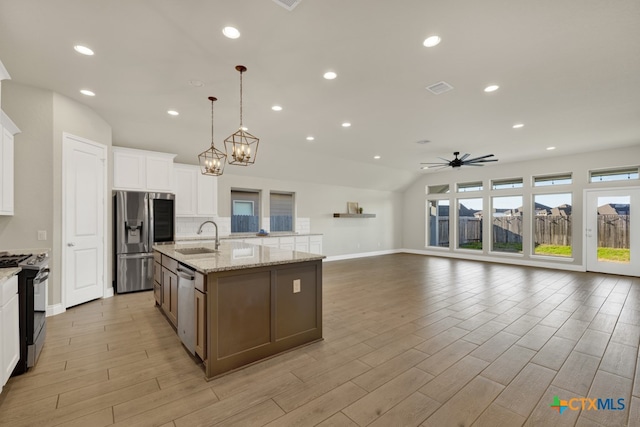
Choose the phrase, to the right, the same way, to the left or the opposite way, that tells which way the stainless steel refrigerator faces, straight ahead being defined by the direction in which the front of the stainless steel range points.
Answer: to the right

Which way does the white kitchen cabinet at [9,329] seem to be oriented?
to the viewer's right

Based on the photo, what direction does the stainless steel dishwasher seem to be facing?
to the viewer's left

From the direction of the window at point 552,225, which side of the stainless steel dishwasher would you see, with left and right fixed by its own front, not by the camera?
back

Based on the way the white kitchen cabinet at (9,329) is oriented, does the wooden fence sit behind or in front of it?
in front

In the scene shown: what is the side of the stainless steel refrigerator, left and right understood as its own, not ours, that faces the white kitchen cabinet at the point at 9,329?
front

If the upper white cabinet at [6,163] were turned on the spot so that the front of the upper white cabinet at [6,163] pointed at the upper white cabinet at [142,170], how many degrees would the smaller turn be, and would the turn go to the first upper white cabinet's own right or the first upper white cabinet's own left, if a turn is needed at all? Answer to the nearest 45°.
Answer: approximately 45° to the first upper white cabinet's own left

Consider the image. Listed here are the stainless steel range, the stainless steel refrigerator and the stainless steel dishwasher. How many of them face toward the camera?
1

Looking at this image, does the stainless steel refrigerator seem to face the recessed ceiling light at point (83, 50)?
yes

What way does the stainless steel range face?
to the viewer's right

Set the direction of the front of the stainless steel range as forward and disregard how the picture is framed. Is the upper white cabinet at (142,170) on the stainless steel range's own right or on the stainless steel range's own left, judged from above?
on the stainless steel range's own left

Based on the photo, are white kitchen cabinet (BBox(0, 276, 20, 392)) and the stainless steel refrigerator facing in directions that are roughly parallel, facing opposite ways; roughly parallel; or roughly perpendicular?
roughly perpendicular

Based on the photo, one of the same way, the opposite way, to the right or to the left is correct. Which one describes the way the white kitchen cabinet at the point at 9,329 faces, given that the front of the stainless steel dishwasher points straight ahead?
the opposite way

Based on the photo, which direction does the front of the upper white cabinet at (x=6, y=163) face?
to the viewer's right

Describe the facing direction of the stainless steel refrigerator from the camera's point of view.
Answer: facing the viewer

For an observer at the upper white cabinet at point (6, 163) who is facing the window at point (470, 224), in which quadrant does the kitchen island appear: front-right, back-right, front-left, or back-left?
front-right

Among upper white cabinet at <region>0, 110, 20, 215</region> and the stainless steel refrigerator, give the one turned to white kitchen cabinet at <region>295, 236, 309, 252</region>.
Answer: the upper white cabinet

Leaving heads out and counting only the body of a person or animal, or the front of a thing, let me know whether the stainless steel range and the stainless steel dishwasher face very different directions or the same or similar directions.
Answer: very different directions

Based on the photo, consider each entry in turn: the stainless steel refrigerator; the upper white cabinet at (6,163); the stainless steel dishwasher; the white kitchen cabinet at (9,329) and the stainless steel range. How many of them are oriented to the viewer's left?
1
